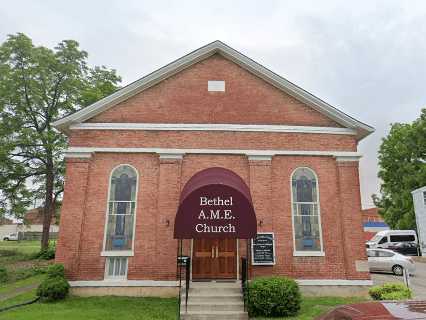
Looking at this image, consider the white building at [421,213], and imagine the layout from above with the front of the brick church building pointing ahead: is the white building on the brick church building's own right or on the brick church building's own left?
on the brick church building's own left

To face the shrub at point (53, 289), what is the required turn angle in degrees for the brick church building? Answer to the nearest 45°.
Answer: approximately 90° to its right

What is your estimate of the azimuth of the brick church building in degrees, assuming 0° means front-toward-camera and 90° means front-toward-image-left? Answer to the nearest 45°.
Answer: approximately 0°

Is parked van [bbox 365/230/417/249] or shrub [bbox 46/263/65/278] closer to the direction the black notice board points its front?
the shrub

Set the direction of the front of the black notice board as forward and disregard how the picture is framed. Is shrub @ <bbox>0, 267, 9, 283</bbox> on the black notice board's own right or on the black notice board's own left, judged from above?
on the black notice board's own right

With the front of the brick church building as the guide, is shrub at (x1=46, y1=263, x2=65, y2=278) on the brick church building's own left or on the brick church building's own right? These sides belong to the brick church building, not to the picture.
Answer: on the brick church building's own right

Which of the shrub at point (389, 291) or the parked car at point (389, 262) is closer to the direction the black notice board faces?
the shrub

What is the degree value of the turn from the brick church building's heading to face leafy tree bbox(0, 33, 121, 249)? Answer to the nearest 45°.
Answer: approximately 135° to its right

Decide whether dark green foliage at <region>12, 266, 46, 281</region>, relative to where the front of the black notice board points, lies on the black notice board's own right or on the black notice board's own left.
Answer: on the black notice board's own right

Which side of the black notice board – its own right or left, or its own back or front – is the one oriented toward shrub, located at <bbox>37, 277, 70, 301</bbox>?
right

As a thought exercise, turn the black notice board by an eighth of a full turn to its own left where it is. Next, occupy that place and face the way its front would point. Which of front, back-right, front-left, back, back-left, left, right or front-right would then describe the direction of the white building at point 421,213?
left

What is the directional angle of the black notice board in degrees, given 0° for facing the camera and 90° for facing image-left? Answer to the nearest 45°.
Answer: approximately 0°

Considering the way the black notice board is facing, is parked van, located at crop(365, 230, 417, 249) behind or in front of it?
behind
